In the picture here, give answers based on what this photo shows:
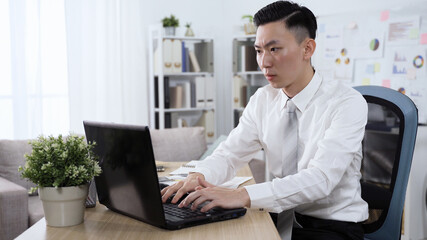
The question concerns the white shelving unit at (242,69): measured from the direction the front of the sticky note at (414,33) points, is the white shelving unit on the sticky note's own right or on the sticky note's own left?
on the sticky note's own right

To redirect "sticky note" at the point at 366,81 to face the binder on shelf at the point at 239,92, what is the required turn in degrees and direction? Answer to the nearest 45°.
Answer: approximately 135° to its right

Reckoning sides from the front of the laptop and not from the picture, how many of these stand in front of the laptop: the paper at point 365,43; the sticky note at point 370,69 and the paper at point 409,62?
3

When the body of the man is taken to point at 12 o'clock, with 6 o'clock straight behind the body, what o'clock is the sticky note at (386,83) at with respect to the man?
The sticky note is roughly at 5 o'clock from the man.

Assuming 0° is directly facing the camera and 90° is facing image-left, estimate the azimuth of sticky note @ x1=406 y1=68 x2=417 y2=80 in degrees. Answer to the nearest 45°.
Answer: approximately 0°

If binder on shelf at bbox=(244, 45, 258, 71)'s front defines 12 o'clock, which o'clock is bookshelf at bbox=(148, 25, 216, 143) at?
The bookshelf is roughly at 3 o'clock from the binder on shelf.

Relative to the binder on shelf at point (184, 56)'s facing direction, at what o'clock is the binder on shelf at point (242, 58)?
the binder on shelf at point (242, 58) is roughly at 9 o'clock from the binder on shelf at point (184, 56).

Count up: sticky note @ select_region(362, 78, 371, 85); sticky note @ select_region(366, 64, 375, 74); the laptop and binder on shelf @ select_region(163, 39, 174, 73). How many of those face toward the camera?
3

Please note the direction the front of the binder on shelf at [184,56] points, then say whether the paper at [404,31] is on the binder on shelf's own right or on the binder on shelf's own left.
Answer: on the binder on shelf's own left
